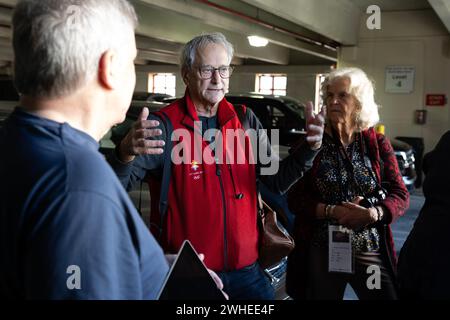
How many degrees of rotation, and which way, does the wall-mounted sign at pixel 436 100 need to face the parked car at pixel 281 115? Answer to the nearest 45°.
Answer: approximately 45° to its right

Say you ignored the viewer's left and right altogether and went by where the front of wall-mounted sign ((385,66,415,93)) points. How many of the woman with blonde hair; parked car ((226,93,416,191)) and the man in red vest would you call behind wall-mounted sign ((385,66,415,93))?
0

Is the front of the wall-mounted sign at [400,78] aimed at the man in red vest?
yes

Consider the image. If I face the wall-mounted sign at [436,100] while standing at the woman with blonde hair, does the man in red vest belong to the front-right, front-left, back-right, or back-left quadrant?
back-left

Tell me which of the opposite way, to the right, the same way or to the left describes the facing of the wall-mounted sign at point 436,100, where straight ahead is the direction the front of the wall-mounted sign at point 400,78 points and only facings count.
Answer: the same way

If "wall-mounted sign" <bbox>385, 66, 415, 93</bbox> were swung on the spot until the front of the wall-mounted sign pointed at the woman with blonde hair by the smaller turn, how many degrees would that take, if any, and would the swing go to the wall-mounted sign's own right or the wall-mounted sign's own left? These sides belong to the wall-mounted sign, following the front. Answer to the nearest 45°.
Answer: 0° — it already faces them

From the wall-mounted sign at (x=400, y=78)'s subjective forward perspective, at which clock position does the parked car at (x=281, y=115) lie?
The parked car is roughly at 1 o'clock from the wall-mounted sign.

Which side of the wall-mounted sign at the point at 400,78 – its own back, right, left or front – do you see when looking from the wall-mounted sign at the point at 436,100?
left

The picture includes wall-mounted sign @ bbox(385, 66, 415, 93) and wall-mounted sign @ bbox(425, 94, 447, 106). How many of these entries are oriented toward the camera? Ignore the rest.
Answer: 2

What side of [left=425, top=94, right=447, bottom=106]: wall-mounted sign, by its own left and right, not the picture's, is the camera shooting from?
front

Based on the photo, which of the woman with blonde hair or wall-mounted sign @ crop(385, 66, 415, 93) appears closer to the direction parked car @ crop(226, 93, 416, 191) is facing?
the woman with blonde hair

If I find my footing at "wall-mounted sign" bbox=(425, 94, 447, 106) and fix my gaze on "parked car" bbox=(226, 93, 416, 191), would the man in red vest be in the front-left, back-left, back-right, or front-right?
front-left

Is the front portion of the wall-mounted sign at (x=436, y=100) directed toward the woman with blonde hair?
yes

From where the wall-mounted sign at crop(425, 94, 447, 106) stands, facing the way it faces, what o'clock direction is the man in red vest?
The man in red vest is roughly at 12 o'clock from the wall-mounted sign.

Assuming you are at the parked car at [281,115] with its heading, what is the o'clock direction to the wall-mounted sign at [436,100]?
The wall-mounted sign is roughly at 9 o'clock from the parked car.
